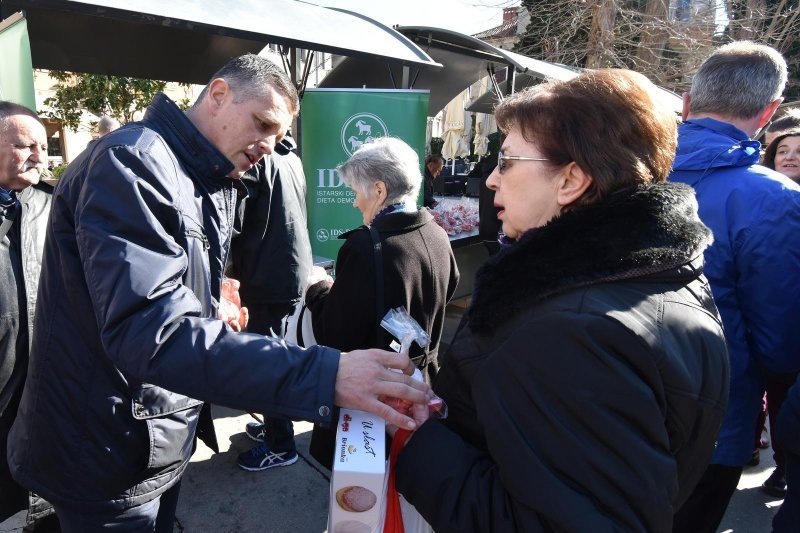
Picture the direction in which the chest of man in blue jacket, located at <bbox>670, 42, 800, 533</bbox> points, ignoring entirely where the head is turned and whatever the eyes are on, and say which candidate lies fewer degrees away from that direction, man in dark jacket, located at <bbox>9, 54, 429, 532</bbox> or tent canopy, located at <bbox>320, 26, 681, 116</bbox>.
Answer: the tent canopy

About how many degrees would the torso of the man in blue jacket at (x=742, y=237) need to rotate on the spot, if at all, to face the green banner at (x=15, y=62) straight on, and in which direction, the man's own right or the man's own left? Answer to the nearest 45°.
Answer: approximately 90° to the man's own left

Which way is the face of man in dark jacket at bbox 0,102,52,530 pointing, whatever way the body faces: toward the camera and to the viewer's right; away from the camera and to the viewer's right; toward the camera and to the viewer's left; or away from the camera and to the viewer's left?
toward the camera and to the viewer's right

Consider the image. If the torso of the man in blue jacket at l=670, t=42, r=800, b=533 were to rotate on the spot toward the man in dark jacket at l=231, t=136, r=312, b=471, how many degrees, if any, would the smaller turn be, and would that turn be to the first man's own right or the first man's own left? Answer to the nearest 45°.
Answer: approximately 90° to the first man's own left

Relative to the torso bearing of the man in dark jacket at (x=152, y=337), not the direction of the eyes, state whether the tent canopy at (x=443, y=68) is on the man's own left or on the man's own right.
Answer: on the man's own left

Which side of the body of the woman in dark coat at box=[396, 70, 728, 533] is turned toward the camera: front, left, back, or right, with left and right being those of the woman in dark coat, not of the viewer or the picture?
left

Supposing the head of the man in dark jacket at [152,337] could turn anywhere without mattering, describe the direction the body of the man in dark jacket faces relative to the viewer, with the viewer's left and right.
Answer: facing to the right of the viewer

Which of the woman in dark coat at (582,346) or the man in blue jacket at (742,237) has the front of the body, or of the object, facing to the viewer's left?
the woman in dark coat

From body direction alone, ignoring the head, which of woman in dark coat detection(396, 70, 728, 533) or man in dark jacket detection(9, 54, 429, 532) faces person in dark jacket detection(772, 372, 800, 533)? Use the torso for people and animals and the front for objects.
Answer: man in dark jacket detection(9, 54, 429, 532)

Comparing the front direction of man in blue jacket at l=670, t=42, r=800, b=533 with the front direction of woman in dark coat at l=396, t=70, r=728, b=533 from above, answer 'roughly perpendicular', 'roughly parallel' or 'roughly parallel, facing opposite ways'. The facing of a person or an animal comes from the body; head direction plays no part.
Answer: roughly perpendicular

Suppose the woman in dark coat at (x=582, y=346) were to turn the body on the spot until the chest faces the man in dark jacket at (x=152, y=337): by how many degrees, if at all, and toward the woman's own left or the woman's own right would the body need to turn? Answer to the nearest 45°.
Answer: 0° — they already face them

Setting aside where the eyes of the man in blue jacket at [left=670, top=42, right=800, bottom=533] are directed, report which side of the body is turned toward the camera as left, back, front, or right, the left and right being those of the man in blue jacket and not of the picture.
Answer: back

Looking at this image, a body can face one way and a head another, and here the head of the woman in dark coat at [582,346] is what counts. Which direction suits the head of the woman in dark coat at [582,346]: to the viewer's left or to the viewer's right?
to the viewer's left

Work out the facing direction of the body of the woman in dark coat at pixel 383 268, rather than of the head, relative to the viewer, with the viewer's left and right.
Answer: facing away from the viewer and to the left of the viewer

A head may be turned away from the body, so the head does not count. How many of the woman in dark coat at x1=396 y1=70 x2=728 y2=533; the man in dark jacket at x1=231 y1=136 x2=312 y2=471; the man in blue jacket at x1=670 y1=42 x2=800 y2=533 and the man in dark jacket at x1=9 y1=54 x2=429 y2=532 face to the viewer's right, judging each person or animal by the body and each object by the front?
1
